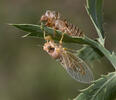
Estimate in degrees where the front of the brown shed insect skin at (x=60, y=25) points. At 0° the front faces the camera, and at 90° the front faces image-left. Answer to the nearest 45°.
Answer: approximately 90°
